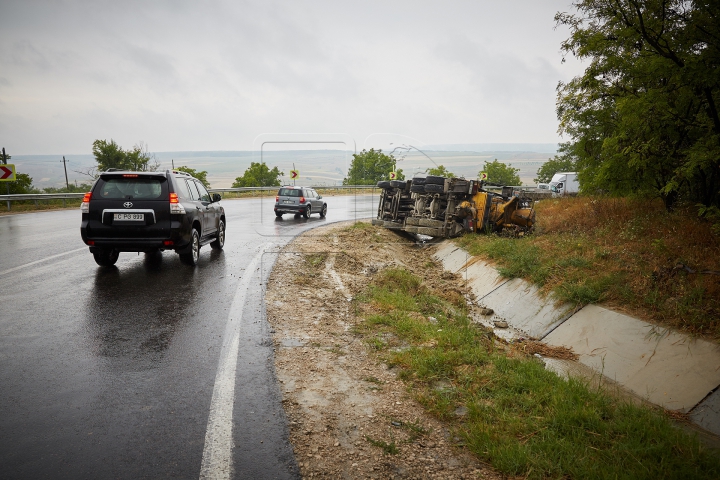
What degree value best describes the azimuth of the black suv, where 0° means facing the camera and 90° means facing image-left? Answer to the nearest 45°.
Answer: approximately 225°

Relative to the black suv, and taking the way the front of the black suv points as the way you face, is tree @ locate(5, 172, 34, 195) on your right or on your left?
on your left

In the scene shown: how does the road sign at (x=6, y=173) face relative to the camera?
toward the camera

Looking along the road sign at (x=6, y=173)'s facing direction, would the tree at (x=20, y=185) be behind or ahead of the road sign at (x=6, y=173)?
behind

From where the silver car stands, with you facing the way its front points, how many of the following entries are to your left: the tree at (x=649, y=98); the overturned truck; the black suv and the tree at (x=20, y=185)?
1

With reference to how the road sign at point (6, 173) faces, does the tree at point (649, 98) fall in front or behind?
in front

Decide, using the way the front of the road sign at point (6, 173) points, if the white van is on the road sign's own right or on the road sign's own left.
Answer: on the road sign's own left

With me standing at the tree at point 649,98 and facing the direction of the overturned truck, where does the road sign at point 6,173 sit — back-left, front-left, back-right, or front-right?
front-left

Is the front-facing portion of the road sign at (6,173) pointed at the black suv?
yes

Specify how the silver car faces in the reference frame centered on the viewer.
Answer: facing away from the viewer and to the right of the viewer

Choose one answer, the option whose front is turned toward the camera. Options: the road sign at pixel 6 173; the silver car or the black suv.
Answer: the road sign

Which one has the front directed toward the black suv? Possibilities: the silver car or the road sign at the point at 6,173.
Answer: the road sign

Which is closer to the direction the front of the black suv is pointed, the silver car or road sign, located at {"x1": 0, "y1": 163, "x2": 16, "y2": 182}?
the silver car

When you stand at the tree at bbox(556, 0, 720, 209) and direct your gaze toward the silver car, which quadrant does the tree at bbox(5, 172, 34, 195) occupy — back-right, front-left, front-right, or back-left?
front-left
